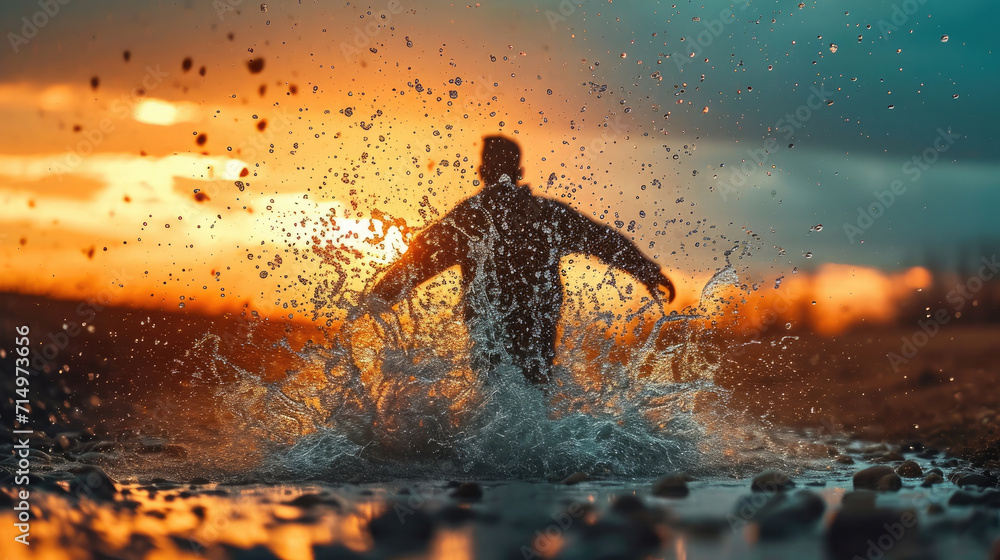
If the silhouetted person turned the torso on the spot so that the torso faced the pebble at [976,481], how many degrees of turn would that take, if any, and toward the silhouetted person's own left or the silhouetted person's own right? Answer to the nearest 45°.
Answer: approximately 135° to the silhouetted person's own right

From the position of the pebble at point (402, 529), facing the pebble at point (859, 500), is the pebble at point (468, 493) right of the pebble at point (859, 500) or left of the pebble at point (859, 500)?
left

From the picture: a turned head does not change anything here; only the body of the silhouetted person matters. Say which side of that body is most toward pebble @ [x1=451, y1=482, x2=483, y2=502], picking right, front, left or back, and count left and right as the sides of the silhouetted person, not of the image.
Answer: back

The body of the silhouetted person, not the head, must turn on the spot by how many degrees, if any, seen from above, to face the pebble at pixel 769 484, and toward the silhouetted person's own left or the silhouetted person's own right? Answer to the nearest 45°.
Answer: approximately 135° to the silhouetted person's own right

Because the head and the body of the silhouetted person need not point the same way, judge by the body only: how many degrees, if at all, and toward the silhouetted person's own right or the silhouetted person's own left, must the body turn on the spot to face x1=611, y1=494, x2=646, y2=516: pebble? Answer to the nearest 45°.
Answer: approximately 180°

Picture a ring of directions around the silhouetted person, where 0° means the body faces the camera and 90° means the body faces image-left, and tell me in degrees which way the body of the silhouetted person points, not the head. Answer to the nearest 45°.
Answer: approximately 180°

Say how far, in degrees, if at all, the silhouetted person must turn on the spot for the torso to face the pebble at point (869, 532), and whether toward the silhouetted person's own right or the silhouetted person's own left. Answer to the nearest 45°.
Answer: approximately 135° to the silhouetted person's own right

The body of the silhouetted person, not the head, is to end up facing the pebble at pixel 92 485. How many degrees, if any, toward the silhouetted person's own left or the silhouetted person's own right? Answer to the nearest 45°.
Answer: approximately 135° to the silhouetted person's own left

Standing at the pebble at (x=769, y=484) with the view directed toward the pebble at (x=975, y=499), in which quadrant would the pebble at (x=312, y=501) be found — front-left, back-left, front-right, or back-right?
back-right
